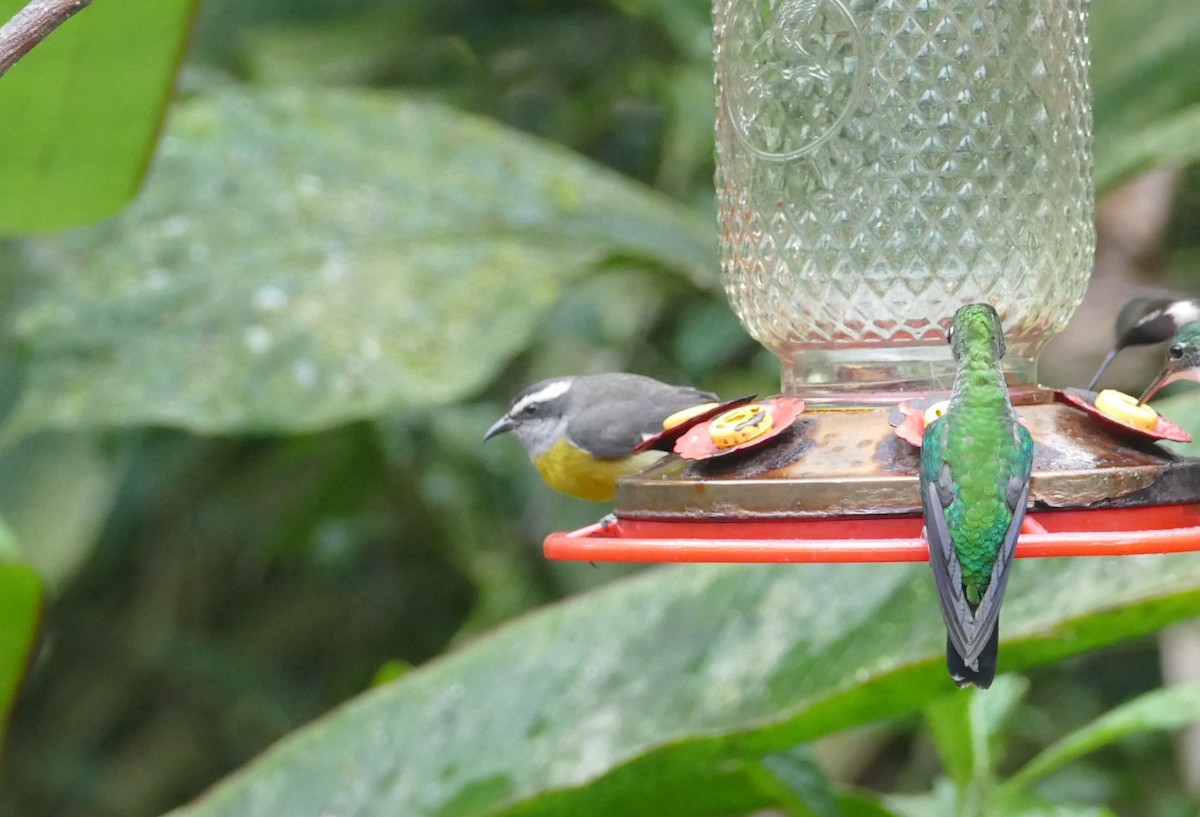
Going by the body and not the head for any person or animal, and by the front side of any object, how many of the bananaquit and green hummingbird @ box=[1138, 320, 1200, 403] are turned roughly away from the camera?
0

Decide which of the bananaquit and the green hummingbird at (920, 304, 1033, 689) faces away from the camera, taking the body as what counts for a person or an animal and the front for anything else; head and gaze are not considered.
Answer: the green hummingbird

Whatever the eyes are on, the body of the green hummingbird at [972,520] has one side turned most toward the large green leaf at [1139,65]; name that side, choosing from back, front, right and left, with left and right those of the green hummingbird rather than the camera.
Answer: front

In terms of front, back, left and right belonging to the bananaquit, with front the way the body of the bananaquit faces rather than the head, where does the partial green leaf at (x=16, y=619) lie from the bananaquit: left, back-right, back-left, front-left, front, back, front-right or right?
front-left

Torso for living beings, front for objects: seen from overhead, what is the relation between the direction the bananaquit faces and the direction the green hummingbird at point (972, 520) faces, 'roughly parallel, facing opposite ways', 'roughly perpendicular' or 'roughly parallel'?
roughly perpendicular

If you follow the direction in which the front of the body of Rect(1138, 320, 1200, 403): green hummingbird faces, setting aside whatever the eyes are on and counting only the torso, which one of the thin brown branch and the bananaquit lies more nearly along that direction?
the bananaquit

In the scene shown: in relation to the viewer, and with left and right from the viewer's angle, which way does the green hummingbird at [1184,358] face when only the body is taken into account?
facing to the left of the viewer

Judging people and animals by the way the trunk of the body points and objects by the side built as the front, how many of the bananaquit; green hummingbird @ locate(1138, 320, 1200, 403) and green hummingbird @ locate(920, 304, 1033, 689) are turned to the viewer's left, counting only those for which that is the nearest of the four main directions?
2

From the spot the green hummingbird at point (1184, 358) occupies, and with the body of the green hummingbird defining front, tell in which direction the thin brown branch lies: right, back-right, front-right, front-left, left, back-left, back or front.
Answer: front-left

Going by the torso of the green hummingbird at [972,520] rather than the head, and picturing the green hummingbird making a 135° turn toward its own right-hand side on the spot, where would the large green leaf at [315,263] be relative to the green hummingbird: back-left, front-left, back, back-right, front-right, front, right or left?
back

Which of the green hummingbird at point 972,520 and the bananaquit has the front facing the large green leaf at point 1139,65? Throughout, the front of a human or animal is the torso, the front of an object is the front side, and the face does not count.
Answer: the green hummingbird

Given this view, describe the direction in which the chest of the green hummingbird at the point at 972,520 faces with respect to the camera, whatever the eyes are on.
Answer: away from the camera

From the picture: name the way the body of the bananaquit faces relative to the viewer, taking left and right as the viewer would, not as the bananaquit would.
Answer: facing to the left of the viewer

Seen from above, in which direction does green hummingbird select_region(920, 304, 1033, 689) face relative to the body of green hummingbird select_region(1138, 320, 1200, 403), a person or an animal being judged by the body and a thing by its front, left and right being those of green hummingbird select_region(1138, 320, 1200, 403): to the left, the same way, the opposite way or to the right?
to the right
